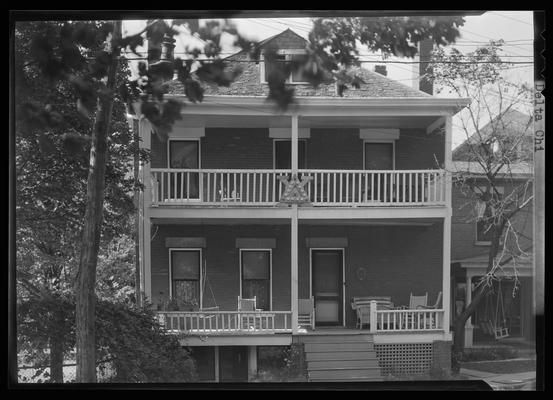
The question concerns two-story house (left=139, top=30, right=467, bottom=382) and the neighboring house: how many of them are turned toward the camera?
2

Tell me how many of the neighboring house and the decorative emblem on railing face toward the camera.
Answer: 2

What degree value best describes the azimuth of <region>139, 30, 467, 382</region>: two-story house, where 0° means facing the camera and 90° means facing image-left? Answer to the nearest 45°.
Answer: approximately 0°

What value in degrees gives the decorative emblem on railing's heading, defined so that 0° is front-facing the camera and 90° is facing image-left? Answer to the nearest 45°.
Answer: approximately 0°

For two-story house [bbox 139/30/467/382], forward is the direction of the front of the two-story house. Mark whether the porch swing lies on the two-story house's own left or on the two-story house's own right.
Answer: on the two-story house's own left
